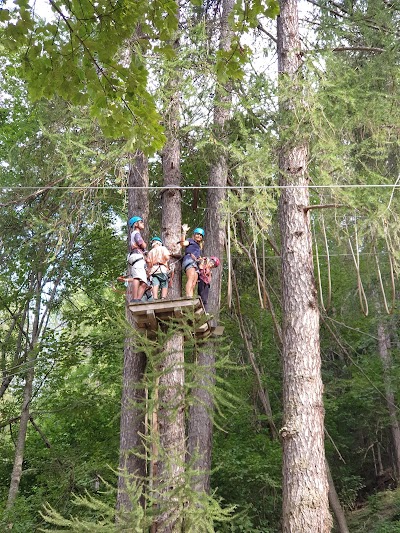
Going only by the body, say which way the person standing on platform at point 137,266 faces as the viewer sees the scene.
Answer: to the viewer's right

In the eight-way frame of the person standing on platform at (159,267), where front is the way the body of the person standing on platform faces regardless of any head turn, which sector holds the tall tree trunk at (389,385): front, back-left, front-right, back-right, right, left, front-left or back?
front-right

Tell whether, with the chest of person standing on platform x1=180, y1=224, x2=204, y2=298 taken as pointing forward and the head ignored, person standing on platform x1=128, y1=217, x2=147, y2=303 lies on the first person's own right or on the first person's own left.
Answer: on the first person's own right

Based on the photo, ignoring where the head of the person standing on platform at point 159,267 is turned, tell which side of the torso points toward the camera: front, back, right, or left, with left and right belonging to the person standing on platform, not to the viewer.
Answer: back

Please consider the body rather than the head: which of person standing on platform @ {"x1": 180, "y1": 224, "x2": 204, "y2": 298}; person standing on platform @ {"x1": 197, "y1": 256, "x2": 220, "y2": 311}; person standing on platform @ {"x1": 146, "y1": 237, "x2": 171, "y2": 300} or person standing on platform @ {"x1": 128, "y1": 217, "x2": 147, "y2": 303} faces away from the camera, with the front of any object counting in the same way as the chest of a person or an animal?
person standing on platform @ {"x1": 146, "y1": 237, "x2": 171, "y2": 300}
